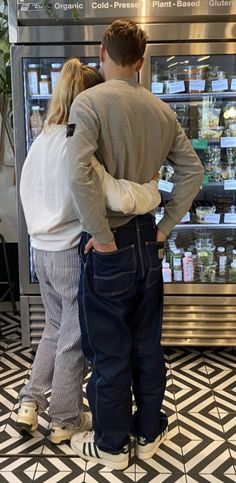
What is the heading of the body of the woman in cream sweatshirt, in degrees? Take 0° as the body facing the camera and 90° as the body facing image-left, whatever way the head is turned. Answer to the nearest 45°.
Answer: approximately 225°

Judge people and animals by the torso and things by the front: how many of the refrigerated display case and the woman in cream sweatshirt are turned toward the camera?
1

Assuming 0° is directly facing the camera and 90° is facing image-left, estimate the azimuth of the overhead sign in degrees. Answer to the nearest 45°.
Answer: approximately 0°

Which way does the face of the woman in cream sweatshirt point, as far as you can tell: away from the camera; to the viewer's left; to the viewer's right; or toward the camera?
away from the camera

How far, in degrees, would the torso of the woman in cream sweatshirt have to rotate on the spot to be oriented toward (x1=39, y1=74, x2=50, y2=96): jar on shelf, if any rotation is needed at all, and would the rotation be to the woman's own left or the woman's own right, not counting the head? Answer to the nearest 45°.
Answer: approximately 45° to the woman's own left

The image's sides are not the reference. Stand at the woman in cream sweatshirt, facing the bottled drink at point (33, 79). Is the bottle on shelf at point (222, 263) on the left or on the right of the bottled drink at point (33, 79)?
right

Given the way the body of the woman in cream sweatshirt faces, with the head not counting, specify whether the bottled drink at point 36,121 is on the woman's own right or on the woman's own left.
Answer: on the woman's own left

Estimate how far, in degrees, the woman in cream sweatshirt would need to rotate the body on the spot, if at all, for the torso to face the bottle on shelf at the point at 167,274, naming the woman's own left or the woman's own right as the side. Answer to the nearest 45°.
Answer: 0° — they already face it

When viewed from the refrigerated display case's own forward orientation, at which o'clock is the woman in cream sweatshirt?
The woman in cream sweatshirt is roughly at 1 o'clock from the refrigerated display case.

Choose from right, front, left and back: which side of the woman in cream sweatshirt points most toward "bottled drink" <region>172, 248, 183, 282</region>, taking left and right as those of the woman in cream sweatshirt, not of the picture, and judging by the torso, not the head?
front

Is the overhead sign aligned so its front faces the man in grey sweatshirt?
yes
